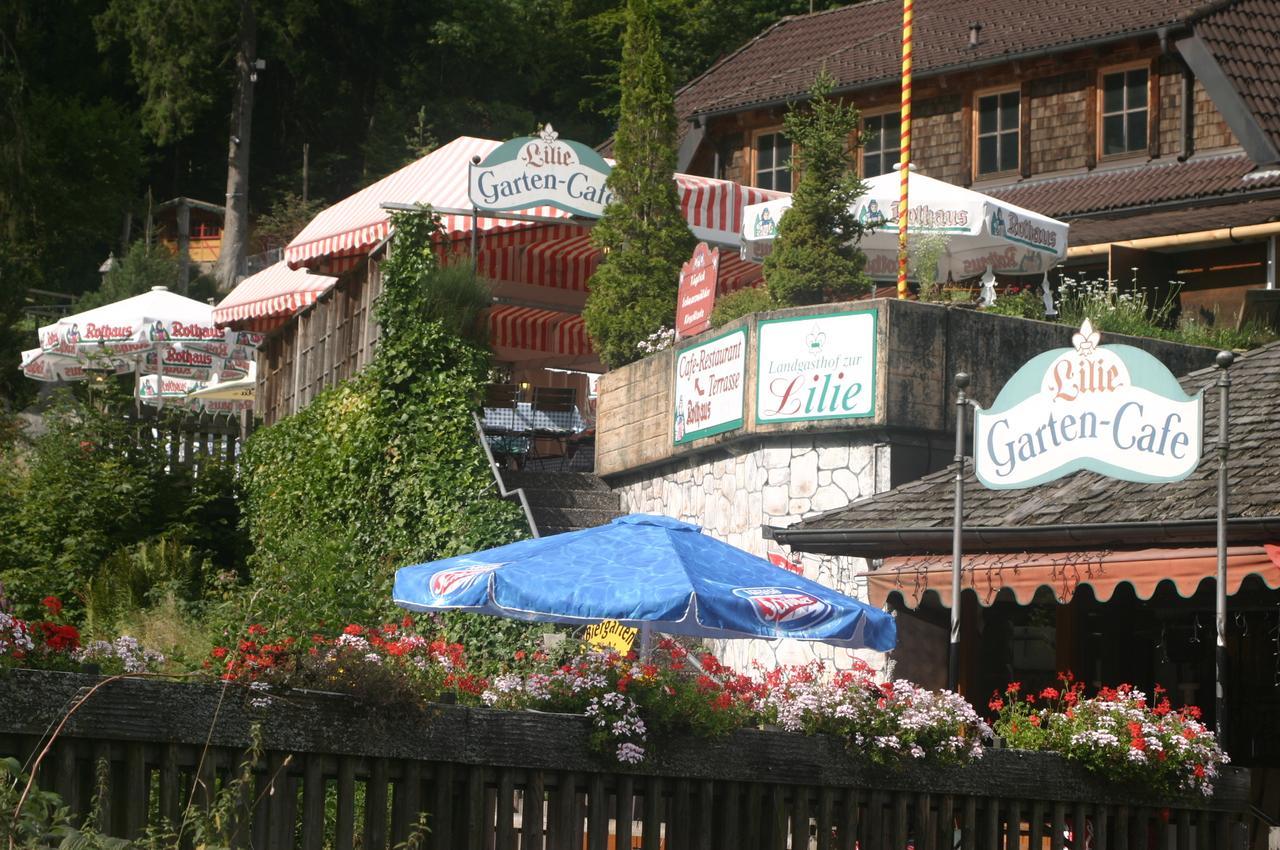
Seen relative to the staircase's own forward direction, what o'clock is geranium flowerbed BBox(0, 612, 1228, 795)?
The geranium flowerbed is roughly at 12 o'clock from the staircase.

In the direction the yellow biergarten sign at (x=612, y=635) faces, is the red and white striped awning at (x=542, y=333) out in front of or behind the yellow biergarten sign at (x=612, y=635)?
behind

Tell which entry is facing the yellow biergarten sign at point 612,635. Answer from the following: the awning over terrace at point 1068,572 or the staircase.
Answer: the staircase

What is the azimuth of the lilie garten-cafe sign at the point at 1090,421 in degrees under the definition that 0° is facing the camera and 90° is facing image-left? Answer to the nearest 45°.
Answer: approximately 0°

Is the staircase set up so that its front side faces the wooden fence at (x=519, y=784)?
yes

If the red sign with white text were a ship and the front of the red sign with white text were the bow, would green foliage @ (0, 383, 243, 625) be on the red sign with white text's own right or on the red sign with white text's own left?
on the red sign with white text's own right

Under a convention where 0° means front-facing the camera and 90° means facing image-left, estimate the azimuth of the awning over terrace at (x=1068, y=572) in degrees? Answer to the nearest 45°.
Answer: approximately 0°

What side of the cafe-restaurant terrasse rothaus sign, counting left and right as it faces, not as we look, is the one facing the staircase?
right

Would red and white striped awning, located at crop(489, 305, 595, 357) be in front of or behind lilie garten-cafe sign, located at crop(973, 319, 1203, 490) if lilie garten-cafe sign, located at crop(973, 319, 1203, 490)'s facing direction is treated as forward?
behind

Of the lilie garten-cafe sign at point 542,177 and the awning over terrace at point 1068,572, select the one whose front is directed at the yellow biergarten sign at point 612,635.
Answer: the lilie garten-cafe sign

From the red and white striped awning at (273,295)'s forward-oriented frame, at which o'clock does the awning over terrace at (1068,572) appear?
The awning over terrace is roughly at 10 o'clock from the red and white striped awning.

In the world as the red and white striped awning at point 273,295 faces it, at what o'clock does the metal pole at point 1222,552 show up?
The metal pole is roughly at 10 o'clock from the red and white striped awning.
